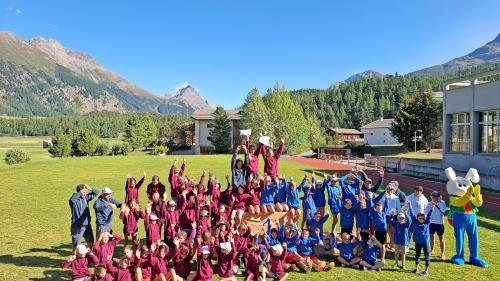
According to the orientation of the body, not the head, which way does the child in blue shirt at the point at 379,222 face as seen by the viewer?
toward the camera

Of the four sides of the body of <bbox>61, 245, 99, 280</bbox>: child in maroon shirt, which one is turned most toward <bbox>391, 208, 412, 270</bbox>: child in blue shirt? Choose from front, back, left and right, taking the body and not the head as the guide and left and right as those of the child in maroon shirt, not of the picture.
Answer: left

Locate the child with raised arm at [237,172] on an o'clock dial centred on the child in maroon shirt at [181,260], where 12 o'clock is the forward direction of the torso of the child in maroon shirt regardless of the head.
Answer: The child with raised arm is roughly at 7 o'clock from the child in maroon shirt.

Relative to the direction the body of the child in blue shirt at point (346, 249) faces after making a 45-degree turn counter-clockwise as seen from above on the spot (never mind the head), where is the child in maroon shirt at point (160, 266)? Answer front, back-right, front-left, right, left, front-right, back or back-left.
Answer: right

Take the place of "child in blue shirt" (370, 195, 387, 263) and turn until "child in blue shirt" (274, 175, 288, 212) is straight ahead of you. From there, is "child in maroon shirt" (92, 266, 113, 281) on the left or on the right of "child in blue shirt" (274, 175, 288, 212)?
left

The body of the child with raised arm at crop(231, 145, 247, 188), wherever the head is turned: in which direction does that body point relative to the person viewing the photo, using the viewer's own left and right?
facing the viewer

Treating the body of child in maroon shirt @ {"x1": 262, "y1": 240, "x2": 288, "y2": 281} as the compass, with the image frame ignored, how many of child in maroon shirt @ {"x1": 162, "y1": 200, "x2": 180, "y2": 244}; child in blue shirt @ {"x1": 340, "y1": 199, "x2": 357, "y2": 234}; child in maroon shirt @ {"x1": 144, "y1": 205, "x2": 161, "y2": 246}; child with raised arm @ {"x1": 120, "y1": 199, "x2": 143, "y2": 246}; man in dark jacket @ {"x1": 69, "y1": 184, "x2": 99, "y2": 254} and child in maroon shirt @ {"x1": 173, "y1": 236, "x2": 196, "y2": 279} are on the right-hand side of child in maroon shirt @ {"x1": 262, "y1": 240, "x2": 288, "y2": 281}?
5

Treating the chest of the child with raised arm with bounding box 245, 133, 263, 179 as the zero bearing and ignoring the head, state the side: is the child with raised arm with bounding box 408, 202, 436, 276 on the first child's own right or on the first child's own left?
on the first child's own left

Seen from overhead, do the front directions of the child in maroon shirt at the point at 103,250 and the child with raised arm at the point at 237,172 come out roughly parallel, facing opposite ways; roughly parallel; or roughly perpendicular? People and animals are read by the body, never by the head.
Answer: roughly parallel

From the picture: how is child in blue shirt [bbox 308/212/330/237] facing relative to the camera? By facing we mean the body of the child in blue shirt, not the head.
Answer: toward the camera

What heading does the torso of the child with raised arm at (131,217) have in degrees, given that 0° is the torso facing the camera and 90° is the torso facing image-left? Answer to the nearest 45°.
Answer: approximately 0°

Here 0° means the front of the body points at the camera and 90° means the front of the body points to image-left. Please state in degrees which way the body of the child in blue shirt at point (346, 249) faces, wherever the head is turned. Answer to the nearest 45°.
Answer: approximately 0°

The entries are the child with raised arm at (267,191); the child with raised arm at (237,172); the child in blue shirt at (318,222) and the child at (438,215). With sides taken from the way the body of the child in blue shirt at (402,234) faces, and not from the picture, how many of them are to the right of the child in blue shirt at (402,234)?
3
